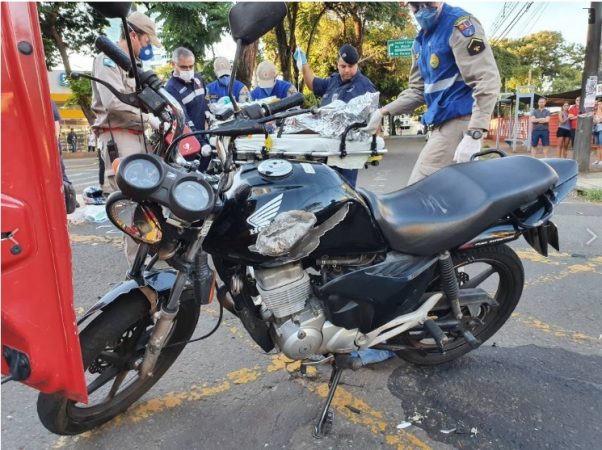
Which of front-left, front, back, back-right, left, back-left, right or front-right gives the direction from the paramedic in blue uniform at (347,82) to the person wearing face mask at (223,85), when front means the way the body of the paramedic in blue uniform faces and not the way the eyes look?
back-right

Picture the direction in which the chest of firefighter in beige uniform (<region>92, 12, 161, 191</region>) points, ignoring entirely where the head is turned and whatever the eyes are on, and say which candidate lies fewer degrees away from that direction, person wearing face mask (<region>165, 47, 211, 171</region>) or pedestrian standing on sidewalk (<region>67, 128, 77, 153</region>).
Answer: the person wearing face mask

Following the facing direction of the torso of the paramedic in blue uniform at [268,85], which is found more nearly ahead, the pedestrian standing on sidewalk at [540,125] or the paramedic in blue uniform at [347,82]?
the paramedic in blue uniform

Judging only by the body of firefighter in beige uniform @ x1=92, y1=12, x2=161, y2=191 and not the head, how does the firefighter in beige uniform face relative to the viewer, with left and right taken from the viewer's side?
facing to the right of the viewer

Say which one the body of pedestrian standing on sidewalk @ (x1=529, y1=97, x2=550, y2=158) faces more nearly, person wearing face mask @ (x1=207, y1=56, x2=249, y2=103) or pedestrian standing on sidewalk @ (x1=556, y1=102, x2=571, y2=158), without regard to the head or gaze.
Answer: the person wearing face mask

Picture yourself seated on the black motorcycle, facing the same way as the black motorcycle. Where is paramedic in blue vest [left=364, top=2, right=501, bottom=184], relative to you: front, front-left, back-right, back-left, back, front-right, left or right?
back

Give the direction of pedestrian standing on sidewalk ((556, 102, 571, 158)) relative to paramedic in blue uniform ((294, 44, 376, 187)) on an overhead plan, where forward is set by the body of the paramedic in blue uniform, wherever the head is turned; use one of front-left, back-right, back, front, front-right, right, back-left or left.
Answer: back-left
